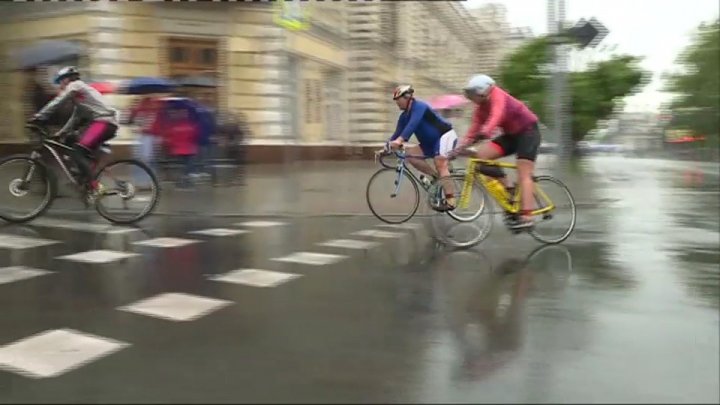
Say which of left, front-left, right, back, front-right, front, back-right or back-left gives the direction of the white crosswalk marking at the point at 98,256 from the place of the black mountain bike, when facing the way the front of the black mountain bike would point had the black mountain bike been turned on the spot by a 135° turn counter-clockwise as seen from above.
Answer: front-right

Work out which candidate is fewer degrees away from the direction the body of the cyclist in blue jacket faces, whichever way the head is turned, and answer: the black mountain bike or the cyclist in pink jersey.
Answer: the black mountain bike

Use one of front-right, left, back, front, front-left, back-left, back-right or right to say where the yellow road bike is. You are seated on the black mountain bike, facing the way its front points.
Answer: back-left

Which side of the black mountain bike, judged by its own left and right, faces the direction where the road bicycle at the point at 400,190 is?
back

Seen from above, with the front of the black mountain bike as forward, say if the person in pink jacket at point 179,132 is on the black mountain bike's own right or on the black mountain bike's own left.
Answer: on the black mountain bike's own right

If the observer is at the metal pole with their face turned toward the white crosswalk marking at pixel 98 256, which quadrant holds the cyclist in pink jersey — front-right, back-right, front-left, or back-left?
front-left

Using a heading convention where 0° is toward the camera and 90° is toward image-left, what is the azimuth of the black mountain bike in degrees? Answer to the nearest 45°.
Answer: approximately 90°

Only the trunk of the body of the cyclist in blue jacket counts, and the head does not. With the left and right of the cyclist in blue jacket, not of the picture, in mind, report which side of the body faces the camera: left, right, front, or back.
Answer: left

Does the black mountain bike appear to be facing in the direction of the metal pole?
no

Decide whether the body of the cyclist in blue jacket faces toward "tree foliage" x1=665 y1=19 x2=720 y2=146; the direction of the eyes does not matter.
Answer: no

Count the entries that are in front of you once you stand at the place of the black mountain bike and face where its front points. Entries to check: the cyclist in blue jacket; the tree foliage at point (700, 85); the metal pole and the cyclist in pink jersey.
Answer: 0

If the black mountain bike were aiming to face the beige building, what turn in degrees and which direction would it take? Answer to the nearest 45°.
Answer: approximately 90° to its right

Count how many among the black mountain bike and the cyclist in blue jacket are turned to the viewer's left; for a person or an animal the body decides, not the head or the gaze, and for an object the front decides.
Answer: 2

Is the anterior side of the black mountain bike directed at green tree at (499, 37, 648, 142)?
no

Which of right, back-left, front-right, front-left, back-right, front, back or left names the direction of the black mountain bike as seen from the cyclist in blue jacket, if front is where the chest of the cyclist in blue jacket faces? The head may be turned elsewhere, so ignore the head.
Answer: front

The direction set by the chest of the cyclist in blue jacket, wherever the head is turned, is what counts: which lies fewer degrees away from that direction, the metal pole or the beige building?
the beige building

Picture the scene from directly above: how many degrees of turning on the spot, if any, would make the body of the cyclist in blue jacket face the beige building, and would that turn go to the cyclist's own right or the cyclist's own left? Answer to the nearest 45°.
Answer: approximately 45° to the cyclist's own right
